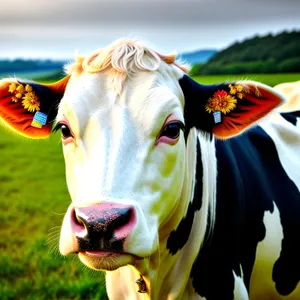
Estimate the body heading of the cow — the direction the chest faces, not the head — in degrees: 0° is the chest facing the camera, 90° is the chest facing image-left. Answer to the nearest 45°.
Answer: approximately 45°
